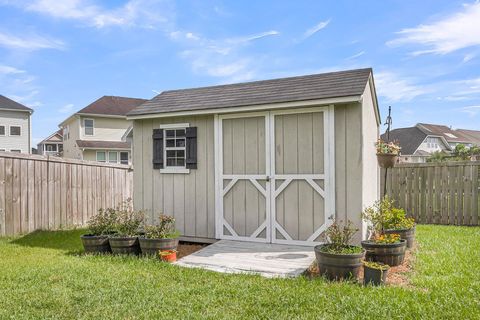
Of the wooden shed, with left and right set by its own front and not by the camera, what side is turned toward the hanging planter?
left

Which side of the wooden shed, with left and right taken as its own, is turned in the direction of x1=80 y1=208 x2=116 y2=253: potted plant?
right

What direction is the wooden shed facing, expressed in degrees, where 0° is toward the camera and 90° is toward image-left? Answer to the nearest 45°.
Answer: approximately 0°

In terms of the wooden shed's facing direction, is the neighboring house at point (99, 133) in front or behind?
behind

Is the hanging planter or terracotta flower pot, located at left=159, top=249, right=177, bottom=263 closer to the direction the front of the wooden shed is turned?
the terracotta flower pot

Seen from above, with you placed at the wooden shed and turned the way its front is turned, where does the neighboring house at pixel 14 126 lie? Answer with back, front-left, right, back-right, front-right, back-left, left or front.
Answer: back-right

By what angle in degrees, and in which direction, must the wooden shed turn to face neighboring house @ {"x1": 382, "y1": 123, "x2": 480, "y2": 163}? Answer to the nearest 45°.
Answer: approximately 135° to its left

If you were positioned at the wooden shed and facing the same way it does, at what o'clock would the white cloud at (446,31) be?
The white cloud is roughly at 8 o'clock from the wooden shed.

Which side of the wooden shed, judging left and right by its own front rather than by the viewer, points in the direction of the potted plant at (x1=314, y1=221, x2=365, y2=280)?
front

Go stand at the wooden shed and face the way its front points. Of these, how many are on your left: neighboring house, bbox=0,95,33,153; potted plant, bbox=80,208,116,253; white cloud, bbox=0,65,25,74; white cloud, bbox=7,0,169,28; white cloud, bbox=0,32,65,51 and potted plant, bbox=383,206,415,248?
1

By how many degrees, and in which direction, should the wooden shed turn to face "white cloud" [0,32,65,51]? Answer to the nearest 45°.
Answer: approximately 135° to its right

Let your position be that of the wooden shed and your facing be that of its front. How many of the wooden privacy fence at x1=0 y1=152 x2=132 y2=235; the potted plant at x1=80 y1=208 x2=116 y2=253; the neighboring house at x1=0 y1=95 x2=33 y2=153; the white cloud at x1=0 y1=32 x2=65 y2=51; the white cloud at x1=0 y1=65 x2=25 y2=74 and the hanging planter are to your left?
1

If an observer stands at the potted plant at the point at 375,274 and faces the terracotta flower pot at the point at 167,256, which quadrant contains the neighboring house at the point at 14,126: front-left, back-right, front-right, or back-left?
front-right

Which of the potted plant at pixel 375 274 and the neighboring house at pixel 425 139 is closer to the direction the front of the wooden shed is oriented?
the potted plant
